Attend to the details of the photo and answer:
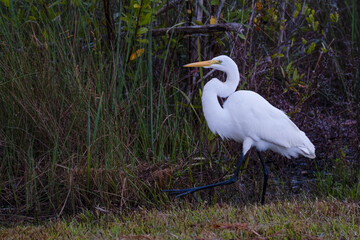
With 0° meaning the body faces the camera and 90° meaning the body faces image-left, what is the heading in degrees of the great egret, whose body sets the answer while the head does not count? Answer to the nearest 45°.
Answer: approximately 90°

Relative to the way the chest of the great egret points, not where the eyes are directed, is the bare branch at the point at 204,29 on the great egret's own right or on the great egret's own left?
on the great egret's own right
